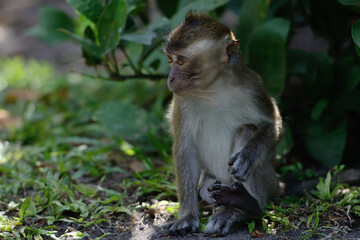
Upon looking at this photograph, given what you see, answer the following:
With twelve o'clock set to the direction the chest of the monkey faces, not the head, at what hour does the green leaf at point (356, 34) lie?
The green leaf is roughly at 7 o'clock from the monkey.

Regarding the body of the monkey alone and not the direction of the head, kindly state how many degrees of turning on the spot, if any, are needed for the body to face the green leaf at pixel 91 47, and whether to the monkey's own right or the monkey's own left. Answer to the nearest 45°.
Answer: approximately 90° to the monkey's own right

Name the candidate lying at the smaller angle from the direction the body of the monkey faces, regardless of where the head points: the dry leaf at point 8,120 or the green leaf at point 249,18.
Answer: the dry leaf

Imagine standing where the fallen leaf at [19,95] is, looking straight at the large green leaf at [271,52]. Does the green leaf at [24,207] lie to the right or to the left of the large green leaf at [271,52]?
right

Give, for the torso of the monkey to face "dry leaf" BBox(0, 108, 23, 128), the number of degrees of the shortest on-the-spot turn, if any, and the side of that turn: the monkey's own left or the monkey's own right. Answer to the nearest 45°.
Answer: approximately 90° to the monkey's own right

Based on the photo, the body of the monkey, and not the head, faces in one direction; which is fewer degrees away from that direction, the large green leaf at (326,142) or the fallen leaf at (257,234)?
the fallen leaf

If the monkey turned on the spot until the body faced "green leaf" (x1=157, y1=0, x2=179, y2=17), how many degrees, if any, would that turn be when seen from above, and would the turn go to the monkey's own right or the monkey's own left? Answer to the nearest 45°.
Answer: approximately 135° to the monkey's own right

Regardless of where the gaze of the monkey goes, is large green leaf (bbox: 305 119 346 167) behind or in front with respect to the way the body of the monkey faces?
behind

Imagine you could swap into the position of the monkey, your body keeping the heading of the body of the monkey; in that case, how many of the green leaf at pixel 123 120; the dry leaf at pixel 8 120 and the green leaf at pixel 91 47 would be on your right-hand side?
3

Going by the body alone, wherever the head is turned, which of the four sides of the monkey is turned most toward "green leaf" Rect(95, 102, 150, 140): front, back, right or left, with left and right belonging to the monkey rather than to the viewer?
right

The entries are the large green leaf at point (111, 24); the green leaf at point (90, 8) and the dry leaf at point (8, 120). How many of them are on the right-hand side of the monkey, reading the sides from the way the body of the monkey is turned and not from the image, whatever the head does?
3
